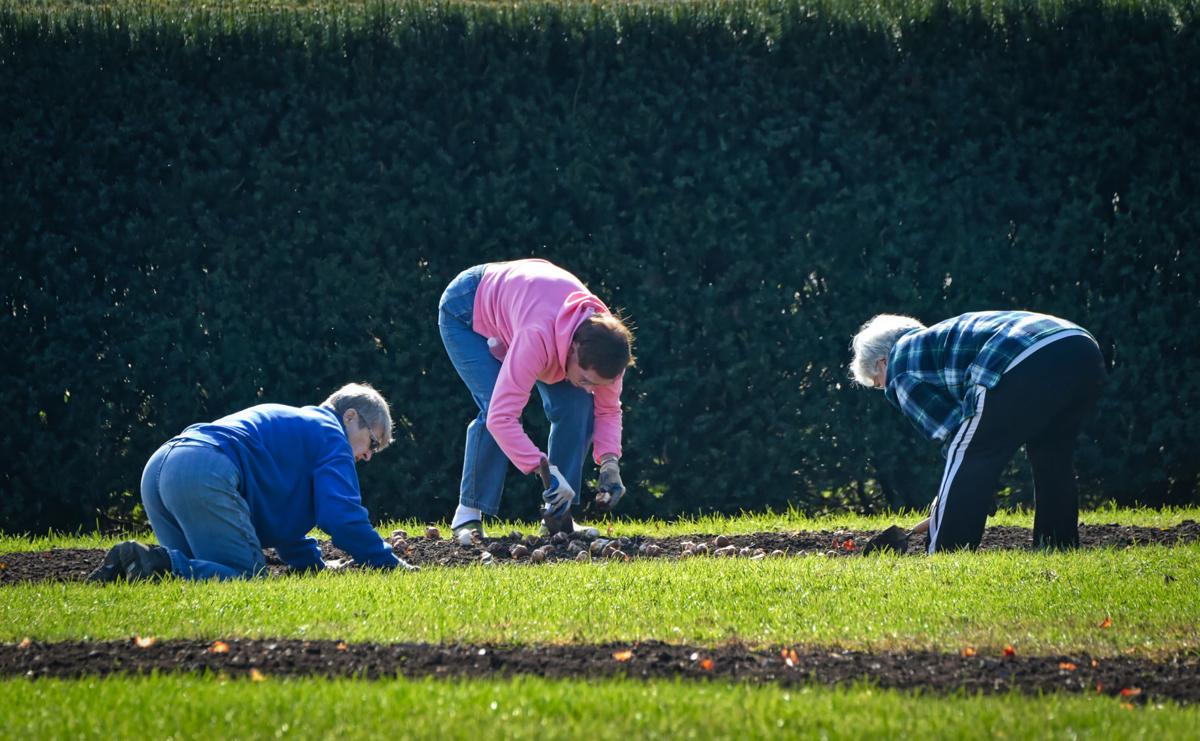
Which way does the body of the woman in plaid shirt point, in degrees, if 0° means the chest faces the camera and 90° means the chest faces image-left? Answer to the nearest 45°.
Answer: approximately 135°

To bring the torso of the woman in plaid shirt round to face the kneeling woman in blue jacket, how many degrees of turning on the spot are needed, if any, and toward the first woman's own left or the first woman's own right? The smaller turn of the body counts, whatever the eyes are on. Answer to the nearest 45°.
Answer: approximately 45° to the first woman's own left

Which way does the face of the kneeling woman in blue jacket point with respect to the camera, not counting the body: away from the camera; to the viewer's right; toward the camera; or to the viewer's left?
to the viewer's right
